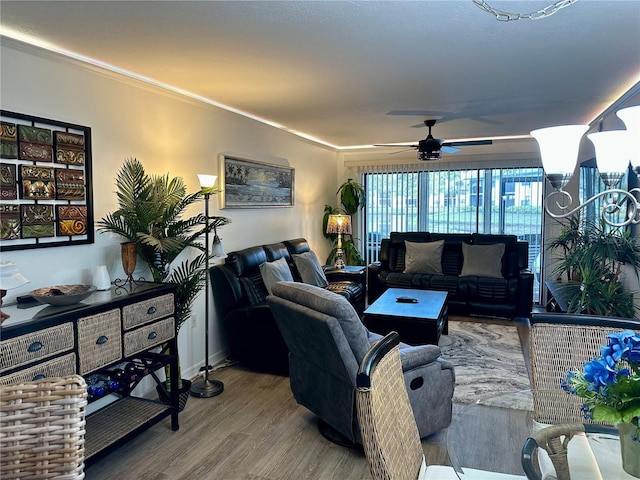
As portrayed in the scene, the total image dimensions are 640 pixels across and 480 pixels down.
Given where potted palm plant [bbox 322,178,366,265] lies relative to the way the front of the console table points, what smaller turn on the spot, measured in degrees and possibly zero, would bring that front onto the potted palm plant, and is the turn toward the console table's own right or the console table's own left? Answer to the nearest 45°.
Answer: approximately 90° to the console table's own left

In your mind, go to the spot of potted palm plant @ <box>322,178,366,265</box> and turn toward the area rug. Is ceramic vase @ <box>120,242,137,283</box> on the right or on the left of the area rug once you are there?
right

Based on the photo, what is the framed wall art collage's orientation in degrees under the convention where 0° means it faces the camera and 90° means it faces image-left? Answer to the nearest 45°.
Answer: approximately 315°

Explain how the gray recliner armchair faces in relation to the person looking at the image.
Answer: facing away from the viewer and to the right of the viewer

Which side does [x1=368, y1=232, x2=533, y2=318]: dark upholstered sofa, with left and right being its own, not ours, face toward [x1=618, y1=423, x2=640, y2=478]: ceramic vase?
front

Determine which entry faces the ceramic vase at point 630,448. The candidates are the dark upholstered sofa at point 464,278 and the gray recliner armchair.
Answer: the dark upholstered sofa

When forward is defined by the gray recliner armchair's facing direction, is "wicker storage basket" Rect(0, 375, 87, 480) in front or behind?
behind

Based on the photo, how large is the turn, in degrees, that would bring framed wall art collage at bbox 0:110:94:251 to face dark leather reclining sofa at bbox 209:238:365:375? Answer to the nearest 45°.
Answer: approximately 90° to its left

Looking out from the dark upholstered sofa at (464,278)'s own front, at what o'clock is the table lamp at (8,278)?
The table lamp is roughly at 1 o'clock from the dark upholstered sofa.

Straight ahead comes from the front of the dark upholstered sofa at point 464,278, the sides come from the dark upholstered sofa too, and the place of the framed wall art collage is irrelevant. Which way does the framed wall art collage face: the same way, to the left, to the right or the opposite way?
to the left

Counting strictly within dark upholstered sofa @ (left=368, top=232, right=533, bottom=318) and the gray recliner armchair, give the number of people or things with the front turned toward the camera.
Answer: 1

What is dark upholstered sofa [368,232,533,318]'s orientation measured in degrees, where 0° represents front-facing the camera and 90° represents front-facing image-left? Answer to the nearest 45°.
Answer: approximately 0°

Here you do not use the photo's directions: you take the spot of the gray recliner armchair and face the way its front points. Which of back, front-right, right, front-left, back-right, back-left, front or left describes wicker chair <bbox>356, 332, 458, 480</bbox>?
back-right

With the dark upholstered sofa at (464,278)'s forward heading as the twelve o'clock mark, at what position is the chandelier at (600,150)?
The chandelier is roughly at 12 o'clock from the dark upholstered sofa.
